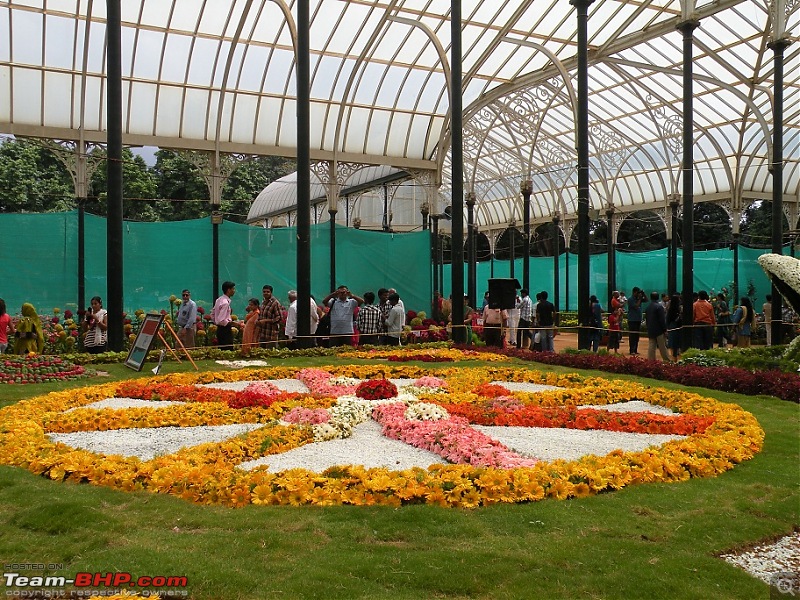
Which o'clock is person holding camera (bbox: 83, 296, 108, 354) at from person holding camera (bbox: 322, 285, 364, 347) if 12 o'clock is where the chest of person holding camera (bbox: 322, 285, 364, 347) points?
person holding camera (bbox: 83, 296, 108, 354) is roughly at 3 o'clock from person holding camera (bbox: 322, 285, 364, 347).

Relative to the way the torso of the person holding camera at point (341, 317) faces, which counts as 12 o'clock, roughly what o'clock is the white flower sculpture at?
The white flower sculpture is roughly at 10 o'clock from the person holding camera.

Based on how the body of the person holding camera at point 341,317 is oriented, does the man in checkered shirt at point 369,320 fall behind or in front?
behind

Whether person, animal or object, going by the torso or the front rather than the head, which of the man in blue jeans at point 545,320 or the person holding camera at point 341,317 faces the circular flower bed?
the person holding camera

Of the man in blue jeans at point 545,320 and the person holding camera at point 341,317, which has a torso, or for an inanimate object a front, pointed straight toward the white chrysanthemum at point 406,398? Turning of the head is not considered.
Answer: the person holding camera

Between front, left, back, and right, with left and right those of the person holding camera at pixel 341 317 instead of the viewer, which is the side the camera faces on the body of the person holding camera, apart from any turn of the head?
front

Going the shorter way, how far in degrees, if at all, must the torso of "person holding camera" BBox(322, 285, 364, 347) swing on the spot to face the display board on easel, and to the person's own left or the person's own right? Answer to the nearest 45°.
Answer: approximately 45° to the person's own right

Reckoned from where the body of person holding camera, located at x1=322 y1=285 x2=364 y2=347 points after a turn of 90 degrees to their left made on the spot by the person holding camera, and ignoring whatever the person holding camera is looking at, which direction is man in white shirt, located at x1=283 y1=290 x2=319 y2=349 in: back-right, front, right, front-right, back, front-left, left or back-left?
back

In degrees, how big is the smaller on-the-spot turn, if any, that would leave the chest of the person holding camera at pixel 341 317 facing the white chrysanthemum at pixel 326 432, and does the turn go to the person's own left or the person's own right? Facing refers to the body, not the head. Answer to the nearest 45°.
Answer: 0° — they already face it

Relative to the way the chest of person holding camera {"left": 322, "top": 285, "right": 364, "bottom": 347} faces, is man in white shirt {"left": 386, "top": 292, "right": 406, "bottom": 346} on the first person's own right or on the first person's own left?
on the first person's own left
